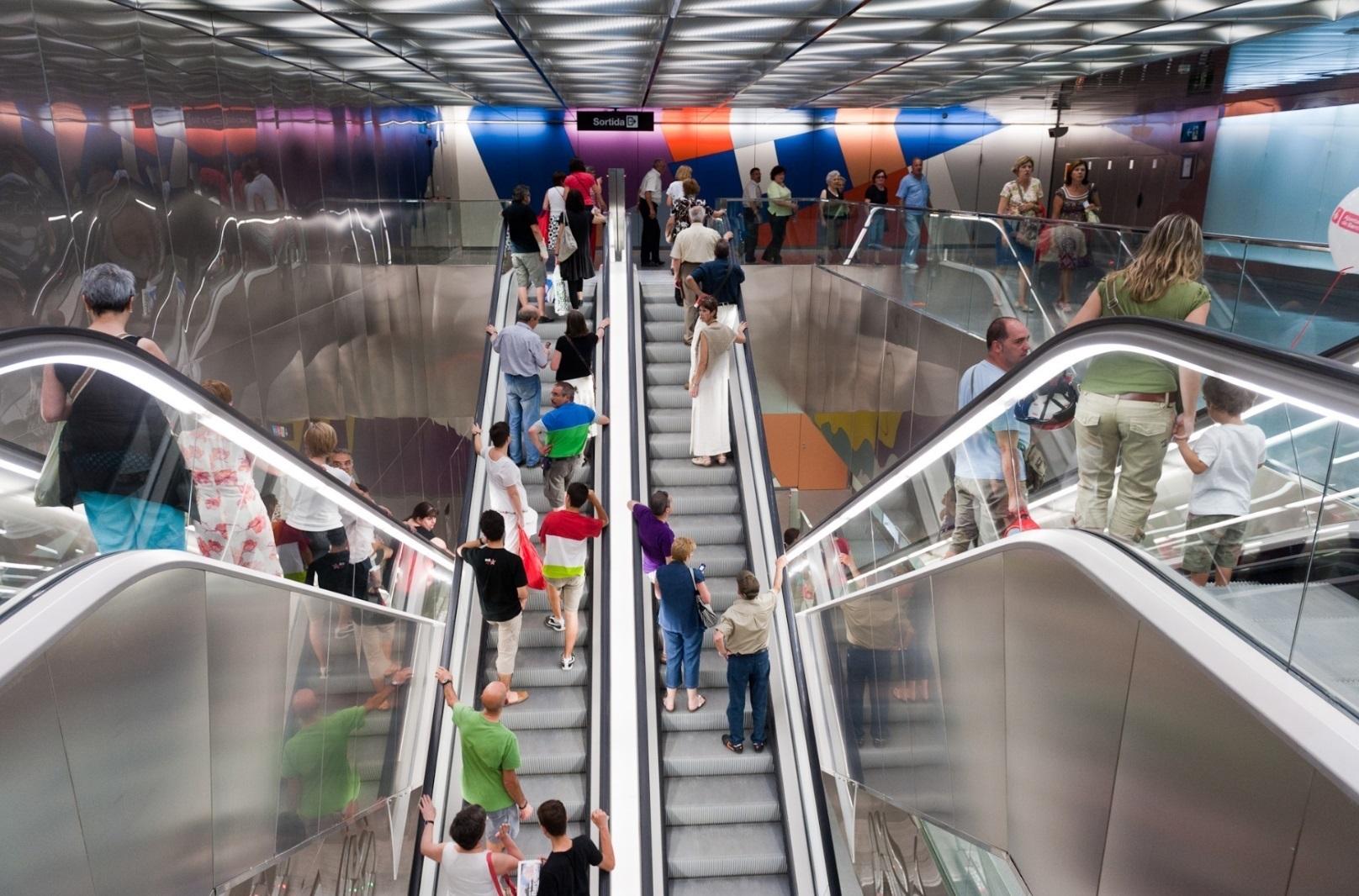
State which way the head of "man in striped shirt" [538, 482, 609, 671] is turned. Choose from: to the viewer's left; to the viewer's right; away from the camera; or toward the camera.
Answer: away from the camera

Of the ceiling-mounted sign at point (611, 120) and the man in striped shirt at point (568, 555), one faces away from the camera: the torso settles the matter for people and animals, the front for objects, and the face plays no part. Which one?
the man in striped shirt

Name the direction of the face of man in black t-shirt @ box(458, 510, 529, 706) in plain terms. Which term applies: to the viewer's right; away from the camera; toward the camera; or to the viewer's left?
away from the camera

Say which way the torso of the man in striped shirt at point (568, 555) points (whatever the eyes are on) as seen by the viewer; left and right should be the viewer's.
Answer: facing away from the viewer

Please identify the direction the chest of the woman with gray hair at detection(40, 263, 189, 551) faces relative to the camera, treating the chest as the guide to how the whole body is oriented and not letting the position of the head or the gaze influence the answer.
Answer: away from the camera

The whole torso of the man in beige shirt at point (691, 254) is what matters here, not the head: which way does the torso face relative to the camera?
away from the camera

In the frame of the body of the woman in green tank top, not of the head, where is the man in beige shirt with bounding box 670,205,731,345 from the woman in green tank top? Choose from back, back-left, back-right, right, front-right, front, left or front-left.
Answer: front-left

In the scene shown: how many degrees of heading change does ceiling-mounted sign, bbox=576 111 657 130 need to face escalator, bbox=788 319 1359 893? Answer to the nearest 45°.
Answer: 0° — it already faces it

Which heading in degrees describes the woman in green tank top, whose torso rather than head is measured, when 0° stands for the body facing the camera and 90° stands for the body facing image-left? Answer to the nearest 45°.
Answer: approximately 180°
